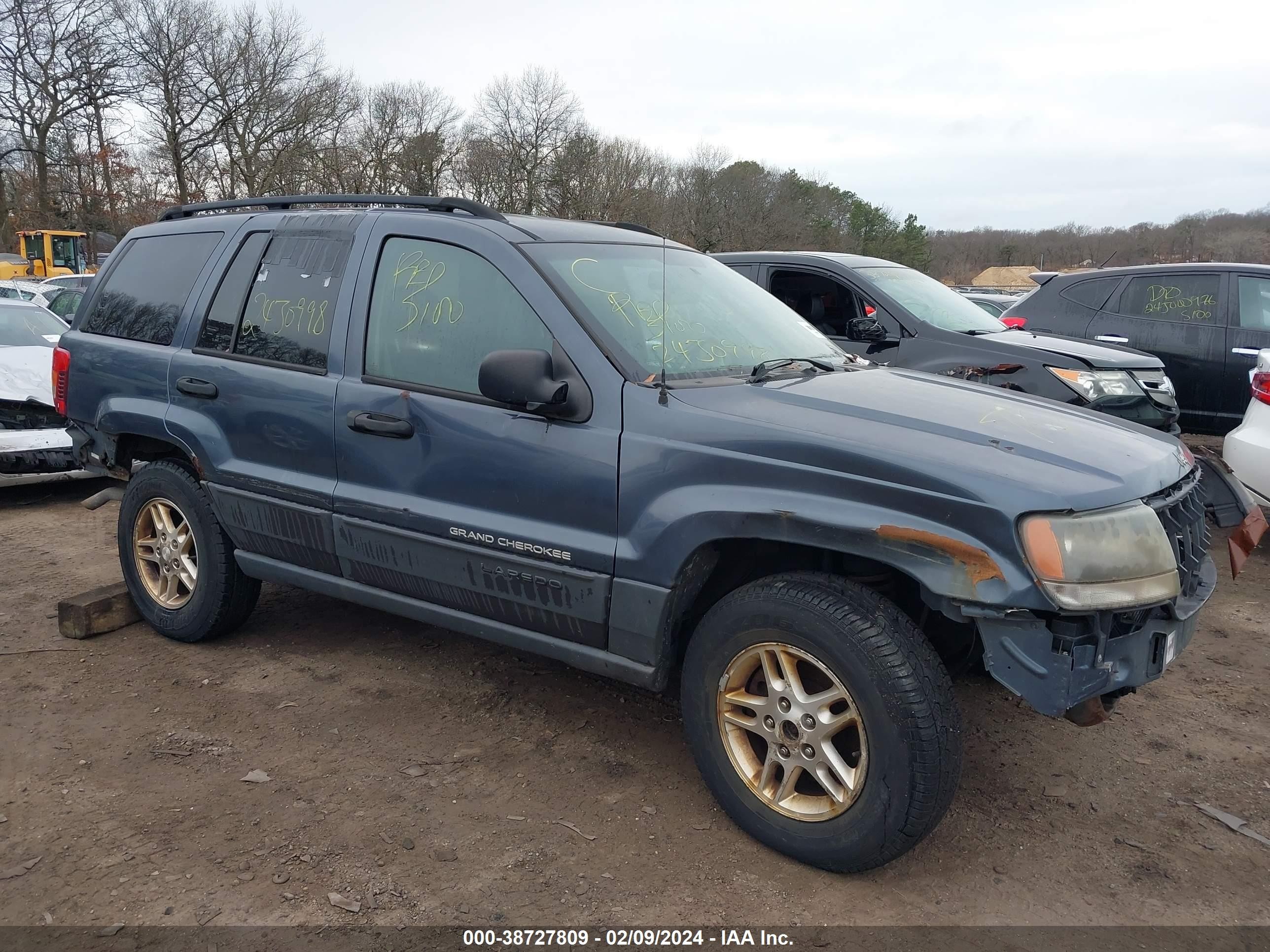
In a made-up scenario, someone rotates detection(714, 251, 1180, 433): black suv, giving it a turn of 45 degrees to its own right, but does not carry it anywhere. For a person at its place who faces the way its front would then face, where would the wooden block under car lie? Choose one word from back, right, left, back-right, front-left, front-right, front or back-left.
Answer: front-right

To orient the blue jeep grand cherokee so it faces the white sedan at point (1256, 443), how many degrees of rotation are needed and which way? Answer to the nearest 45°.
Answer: approximately 90° to its left

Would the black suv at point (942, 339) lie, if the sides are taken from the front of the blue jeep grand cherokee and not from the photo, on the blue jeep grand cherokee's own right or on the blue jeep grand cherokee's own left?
on the blue jeep grand cherokee's own left

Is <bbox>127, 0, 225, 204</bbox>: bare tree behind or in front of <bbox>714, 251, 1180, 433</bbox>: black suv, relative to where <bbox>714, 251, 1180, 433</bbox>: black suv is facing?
behind

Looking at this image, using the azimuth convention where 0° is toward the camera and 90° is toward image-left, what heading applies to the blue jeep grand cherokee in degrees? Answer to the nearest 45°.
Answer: approximately 315°

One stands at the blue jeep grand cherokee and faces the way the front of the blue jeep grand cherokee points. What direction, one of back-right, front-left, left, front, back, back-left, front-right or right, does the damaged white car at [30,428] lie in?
back

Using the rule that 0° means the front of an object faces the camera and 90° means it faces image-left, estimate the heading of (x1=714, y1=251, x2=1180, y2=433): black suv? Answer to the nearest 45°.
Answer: approximately 315°

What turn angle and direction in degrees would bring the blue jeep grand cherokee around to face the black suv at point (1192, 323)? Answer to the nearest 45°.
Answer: approximately 90° to its left
